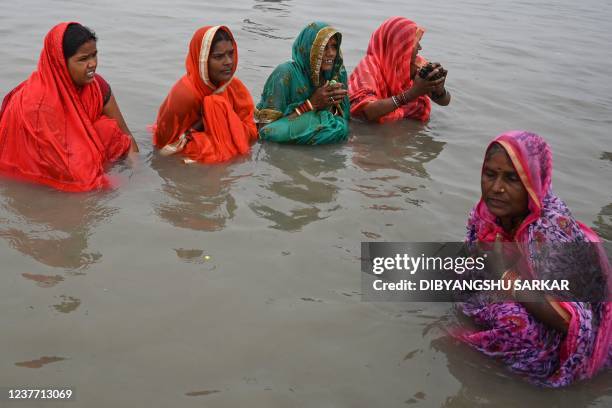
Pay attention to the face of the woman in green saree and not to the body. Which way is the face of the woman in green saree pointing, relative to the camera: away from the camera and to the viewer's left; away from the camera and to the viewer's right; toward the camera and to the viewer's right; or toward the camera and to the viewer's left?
toward the camera and to the viewer's right

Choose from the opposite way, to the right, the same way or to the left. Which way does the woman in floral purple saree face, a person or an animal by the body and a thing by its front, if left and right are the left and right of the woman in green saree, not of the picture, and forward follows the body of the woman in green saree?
to the right

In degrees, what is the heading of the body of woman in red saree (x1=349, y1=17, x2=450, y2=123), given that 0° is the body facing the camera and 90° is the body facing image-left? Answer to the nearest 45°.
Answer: approximately 270°

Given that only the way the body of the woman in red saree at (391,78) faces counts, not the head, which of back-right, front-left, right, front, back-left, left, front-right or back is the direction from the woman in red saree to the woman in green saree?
back-right

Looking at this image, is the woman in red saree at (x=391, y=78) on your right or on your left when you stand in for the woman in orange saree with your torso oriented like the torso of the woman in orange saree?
on your left

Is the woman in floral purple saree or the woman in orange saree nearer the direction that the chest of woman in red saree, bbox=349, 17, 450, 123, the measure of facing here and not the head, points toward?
the woman in floral purple saree

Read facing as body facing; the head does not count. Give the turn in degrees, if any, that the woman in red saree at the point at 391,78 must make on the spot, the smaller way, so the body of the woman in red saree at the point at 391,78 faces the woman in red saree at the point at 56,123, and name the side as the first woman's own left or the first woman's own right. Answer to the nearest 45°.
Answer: approximately 135° to the first woman's own right

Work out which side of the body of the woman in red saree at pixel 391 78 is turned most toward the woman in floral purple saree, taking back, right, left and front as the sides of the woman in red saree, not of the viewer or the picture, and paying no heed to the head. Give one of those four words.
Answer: right

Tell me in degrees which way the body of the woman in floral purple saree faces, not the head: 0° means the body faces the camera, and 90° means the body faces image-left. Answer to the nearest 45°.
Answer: approximately 45°

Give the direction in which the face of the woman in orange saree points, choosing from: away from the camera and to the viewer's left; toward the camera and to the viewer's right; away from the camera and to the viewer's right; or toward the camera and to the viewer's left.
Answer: toward the camera and to the viewer's right
